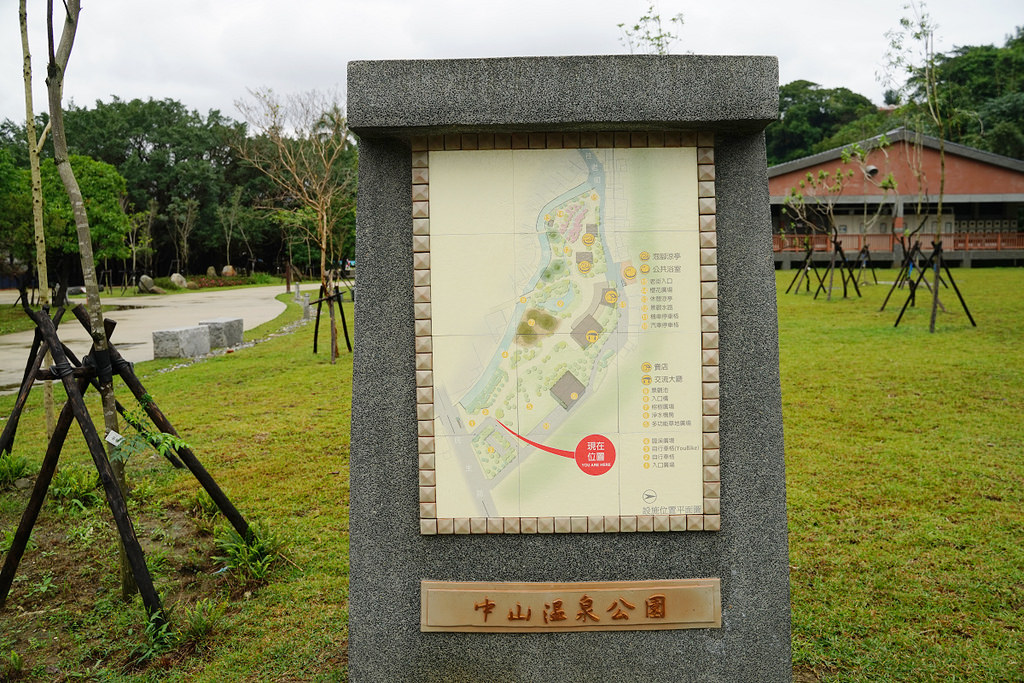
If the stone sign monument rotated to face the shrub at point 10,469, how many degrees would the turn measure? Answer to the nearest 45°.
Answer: approximately 135° to its right

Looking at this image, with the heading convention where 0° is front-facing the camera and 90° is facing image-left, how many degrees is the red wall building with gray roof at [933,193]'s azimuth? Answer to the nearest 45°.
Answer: approximately 0°

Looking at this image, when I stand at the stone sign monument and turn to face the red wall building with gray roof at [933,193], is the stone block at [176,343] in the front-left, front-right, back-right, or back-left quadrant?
front-left

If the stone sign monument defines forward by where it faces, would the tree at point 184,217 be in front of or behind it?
behind

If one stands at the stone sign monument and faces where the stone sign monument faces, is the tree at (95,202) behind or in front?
behind

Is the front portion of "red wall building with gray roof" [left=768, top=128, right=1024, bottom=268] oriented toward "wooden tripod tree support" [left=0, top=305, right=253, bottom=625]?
yes

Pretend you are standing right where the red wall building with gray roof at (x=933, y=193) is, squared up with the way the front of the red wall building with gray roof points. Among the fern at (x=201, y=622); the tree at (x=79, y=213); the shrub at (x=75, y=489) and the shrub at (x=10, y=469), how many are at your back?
0

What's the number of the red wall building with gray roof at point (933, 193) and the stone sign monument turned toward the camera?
2

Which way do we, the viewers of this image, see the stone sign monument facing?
facing the viewer

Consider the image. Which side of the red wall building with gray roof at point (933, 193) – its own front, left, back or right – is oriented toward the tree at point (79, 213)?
front

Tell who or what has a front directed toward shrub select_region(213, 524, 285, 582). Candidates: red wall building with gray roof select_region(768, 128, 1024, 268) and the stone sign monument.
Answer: the red wall building with gray roof

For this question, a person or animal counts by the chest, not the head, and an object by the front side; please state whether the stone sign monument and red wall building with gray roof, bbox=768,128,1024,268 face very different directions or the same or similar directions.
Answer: same or similar directions
